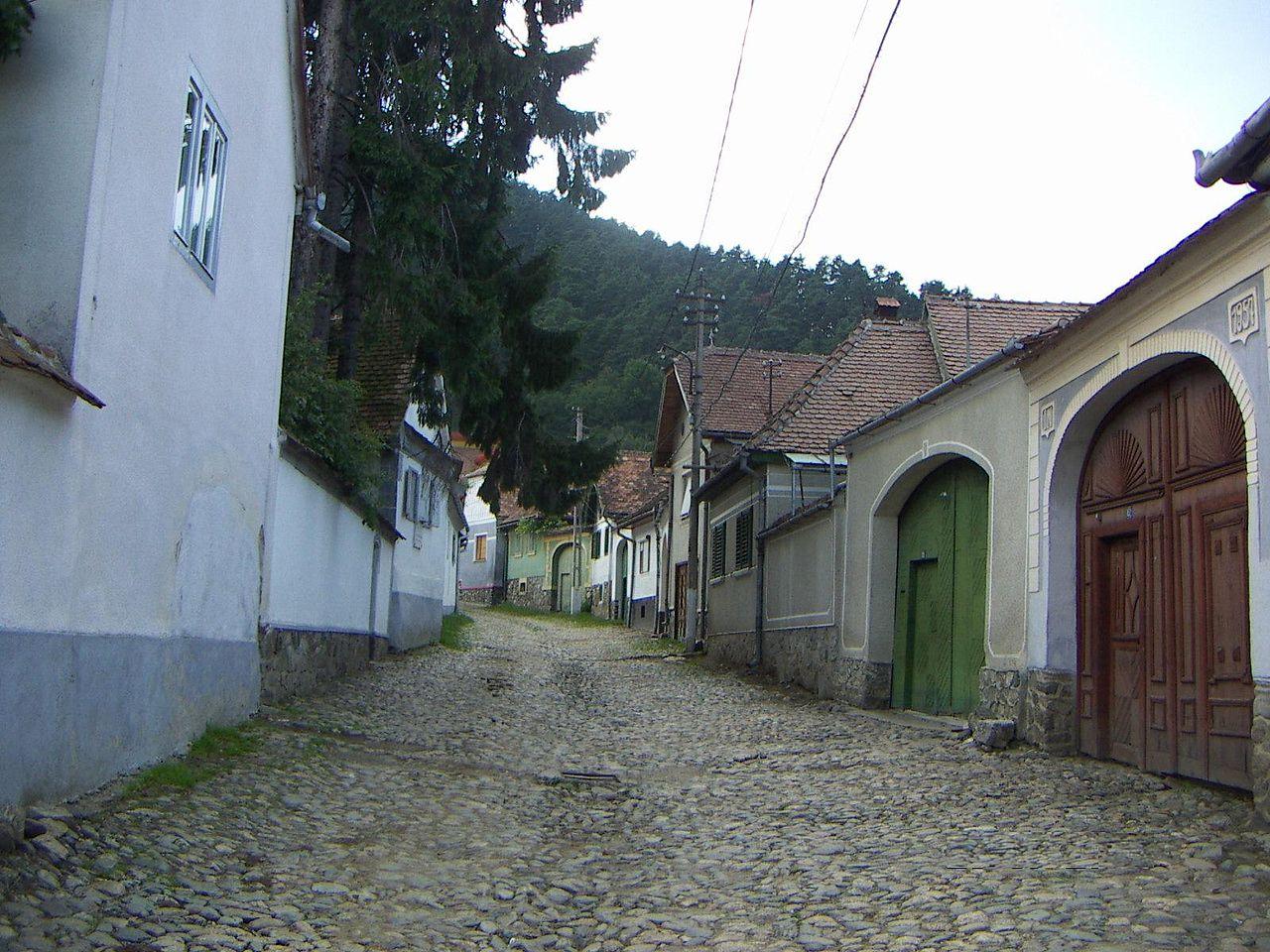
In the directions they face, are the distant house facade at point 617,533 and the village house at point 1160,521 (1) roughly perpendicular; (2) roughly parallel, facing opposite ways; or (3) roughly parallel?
roughly parallel

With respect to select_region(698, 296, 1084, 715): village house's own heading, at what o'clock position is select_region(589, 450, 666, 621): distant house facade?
The distant house facade is roughly at 4 o'clock from the village house.

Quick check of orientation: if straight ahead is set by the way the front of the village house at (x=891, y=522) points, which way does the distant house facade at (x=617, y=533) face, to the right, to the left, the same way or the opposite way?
the same way

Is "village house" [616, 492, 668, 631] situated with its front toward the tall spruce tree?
no

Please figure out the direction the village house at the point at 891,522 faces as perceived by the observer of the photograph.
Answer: facing the viewer and to the left of the viewer

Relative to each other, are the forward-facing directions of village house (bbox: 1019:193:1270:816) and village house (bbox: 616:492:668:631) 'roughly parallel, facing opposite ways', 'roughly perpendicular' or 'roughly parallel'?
roughly parallel

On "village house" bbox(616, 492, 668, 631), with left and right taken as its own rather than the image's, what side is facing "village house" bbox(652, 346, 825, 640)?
left

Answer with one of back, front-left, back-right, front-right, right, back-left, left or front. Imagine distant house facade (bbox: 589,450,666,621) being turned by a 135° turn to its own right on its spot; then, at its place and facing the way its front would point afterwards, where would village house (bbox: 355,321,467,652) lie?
back

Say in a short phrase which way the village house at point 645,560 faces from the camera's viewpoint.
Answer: facing to the left of the viewer

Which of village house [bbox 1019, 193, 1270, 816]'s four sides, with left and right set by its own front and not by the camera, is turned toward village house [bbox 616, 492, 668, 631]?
right
